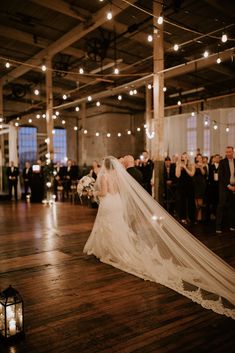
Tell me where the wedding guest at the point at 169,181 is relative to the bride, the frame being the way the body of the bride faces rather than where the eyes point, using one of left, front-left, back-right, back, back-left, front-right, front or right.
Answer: front-right

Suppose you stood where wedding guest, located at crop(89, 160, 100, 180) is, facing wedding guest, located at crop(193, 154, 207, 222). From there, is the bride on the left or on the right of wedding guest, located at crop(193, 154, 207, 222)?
right

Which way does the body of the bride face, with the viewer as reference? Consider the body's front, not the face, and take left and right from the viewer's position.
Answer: facing away from the viewer and to the left of the viewer

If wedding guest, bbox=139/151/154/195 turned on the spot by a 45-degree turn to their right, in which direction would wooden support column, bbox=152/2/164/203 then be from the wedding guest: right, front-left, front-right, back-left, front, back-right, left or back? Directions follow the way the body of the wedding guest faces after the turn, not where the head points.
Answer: left

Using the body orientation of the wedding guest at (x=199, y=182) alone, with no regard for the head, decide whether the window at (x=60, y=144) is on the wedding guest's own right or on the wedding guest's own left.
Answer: on the wedding guest's own right

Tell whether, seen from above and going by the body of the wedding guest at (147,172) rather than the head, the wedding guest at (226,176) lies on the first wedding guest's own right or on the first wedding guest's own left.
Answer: on the first wedding guest's own left

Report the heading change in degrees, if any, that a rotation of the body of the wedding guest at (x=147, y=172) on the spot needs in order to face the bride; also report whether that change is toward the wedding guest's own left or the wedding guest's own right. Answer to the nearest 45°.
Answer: approximately 45° to the wedding guest's own left

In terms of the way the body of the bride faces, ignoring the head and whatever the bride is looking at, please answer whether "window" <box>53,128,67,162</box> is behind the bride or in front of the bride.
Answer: in front

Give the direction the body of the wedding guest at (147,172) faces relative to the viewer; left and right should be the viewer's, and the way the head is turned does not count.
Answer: facing the viewer and to the left of the viewer
